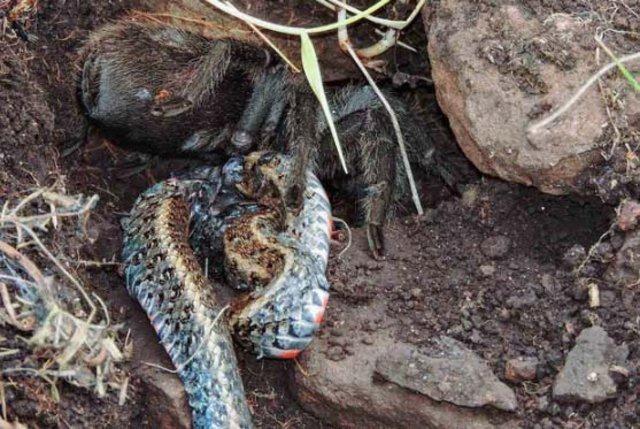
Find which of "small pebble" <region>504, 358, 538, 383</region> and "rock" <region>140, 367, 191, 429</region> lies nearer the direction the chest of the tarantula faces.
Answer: the small pebble

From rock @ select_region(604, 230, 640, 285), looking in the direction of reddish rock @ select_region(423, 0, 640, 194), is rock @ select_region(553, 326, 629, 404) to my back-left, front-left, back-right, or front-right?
back-left

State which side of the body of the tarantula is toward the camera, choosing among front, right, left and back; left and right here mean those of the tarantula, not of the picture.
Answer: right
